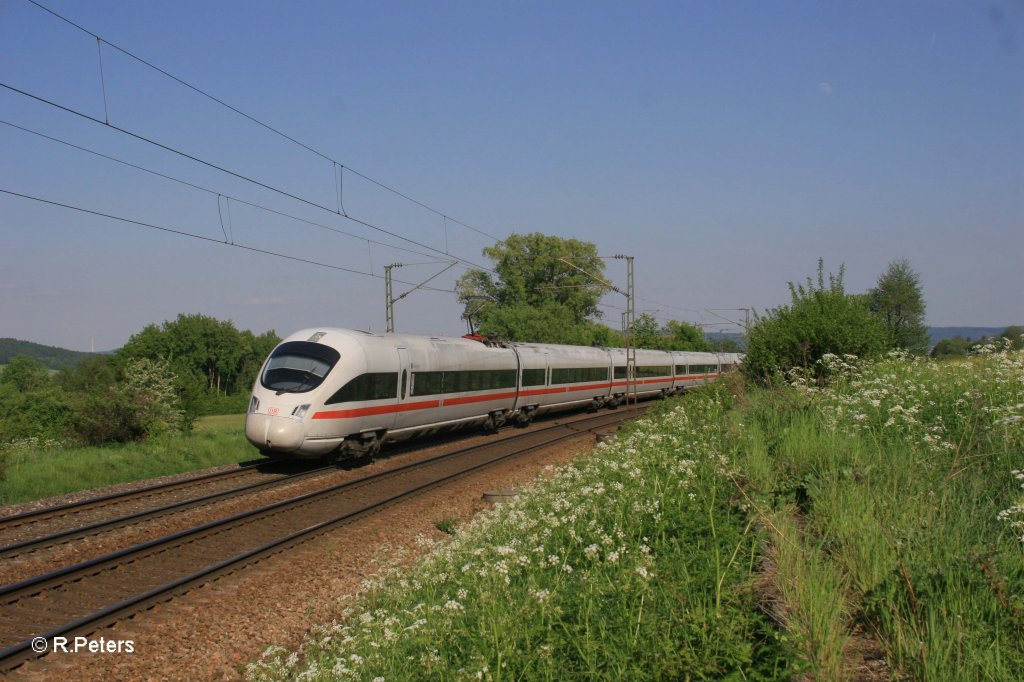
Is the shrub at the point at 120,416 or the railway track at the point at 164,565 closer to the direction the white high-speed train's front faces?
the railway track

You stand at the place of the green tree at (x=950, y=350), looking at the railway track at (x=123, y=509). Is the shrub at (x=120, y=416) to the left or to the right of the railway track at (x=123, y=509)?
right

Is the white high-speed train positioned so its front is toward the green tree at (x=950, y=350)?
no

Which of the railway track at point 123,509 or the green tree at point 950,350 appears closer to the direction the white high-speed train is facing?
the railway track

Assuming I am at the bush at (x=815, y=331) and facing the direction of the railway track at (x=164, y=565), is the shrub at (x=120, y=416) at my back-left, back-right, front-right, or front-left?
front-right

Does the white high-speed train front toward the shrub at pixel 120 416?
no

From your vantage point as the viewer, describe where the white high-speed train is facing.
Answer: facing the viewer and to the left of the viewer

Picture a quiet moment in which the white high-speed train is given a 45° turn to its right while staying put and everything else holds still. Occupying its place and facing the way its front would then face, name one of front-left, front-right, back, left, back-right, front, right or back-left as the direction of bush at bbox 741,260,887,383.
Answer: back
